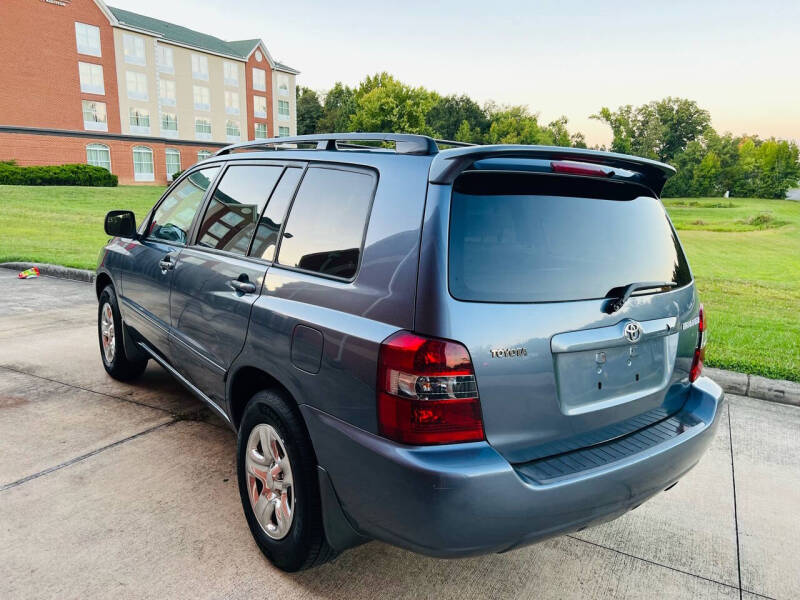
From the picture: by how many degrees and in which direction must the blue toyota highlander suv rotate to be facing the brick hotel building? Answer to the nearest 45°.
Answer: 0° — it already faces it

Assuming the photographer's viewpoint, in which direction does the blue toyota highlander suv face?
facing away from the viewer and to the left of the viewer
